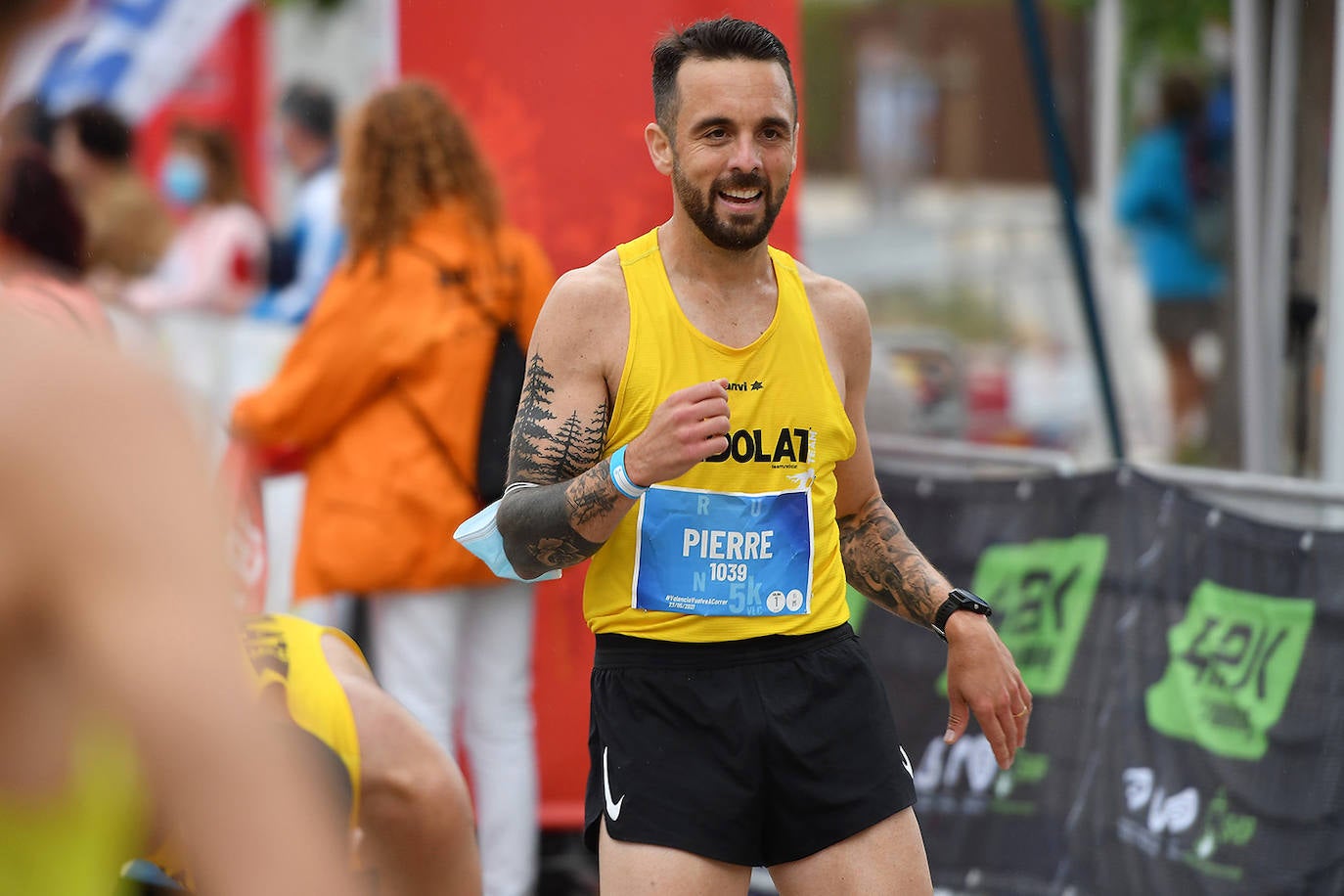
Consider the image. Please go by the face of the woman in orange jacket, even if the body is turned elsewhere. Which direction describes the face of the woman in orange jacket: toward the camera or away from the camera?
away from the camera

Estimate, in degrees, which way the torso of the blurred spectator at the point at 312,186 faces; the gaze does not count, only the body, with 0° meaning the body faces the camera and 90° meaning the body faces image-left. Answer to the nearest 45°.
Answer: approximately 90°

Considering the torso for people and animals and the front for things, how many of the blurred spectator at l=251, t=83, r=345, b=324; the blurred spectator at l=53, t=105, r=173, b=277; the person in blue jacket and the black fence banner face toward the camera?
1

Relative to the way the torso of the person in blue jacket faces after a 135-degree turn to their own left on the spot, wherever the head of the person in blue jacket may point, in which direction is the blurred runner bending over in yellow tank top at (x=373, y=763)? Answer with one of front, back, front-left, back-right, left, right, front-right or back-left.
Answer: front-right

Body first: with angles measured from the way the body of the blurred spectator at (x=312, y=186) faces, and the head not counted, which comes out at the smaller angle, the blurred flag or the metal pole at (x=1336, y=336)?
the blurred flag
